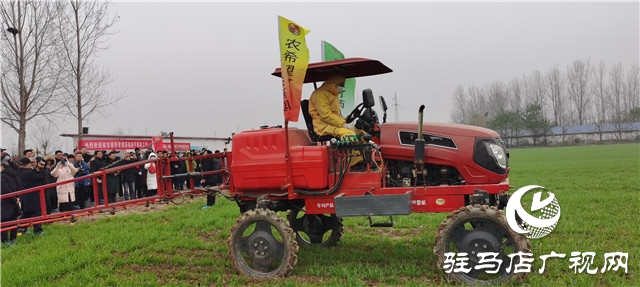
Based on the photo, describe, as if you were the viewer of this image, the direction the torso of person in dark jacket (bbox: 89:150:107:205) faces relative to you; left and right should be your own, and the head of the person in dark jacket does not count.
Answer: facing the viewer and to the right of the viewer

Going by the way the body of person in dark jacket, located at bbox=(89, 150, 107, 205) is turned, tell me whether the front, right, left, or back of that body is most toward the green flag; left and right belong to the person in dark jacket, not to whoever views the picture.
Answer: front

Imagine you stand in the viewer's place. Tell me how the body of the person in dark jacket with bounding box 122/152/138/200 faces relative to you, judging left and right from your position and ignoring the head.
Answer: facing the viewer

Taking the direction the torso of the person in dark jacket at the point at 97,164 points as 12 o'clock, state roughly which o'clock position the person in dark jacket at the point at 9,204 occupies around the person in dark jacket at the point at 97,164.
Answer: the person in dark jacket at the point at 9,204 is roughly at 2 o'clock from the person in dark jacket at the point at 97,164.

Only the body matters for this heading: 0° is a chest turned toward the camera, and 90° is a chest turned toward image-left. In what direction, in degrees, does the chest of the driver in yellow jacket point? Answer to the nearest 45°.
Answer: approximately 270°

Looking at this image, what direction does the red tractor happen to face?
to the viewer's right

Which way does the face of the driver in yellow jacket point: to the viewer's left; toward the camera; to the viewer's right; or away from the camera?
to the viewer's right

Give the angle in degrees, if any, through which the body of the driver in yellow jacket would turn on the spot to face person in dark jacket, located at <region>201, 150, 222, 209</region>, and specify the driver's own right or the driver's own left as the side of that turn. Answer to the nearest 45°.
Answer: approximately 135° to the driver's own left
